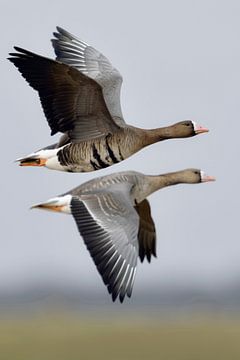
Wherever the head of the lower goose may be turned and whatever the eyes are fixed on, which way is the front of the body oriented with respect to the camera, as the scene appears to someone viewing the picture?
to the viewer's right

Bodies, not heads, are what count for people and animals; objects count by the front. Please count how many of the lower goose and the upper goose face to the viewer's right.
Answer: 2

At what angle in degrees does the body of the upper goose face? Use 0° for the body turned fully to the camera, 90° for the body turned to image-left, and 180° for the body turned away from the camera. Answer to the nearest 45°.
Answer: approximately 270°
